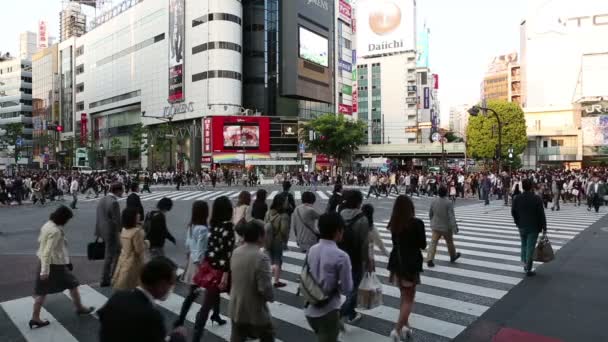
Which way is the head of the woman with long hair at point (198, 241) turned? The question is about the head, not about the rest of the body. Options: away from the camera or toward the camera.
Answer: away from the camera

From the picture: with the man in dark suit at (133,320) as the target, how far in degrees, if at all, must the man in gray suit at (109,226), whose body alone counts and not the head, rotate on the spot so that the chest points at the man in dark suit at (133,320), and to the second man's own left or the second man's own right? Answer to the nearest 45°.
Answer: approximately 135° to the second man's own right

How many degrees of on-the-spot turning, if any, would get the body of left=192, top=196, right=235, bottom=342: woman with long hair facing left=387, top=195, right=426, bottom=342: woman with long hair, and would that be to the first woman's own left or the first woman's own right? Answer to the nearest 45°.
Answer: approximately 45° to the first woman's own right

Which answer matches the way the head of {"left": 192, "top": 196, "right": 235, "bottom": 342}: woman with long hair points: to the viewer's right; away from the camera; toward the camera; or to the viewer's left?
away from the camera

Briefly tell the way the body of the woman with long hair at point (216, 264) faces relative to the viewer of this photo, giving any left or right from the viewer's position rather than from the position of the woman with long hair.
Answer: facing away from the viewer and to the right of the viewer

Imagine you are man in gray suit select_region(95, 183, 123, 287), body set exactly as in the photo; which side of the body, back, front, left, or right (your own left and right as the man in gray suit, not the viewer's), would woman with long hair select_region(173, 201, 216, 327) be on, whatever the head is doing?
right

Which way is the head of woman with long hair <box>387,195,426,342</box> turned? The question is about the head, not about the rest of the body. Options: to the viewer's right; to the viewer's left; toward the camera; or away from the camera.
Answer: away from the camera

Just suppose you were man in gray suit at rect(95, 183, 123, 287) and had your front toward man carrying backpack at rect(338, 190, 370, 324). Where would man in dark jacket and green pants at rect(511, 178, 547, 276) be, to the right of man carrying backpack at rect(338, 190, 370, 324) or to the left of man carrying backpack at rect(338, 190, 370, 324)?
left

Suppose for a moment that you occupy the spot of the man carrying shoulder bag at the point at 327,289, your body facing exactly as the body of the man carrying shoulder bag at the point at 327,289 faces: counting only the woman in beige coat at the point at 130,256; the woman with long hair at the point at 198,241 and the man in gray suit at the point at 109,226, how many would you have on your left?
3

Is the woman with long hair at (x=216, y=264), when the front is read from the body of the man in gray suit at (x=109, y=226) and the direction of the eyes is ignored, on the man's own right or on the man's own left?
on the man's own right
